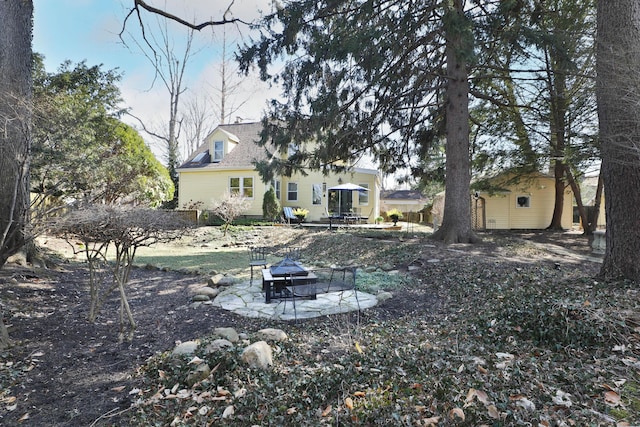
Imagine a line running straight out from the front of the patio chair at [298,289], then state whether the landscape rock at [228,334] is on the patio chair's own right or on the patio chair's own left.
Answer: on the patio chair's own left

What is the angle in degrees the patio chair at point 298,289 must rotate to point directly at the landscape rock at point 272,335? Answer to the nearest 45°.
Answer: approximately 135° to its left

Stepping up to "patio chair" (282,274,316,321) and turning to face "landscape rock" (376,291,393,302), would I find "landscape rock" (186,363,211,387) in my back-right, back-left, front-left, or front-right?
back-right

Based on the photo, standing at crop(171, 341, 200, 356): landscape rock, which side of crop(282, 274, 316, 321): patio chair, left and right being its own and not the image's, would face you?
back

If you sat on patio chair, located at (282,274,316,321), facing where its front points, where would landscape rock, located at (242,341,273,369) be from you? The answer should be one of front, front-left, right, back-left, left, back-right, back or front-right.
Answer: back-left
